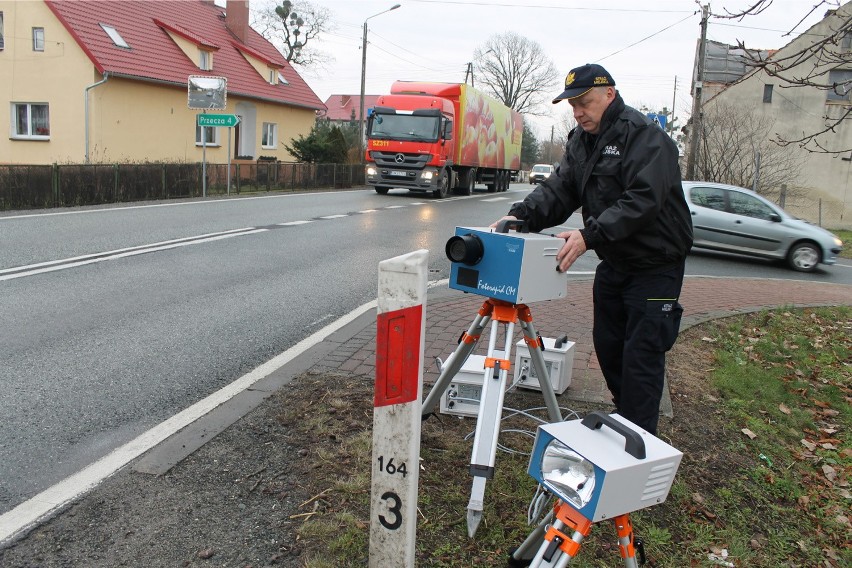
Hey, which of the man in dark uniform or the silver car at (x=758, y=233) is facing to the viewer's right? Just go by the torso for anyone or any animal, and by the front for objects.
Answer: the silver car

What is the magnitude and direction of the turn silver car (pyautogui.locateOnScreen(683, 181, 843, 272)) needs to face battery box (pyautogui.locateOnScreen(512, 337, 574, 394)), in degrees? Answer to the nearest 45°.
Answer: approximately 90° to its right

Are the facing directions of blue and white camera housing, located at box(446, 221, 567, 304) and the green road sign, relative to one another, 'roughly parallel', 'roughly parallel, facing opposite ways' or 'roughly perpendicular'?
roughly perpendicular

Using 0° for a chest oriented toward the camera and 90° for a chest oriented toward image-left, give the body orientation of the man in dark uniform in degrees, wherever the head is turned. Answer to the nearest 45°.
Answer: approximately 45°

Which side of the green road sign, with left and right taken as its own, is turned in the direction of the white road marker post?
front

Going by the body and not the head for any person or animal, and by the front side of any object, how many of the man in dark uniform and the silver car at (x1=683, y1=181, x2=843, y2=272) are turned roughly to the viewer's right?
1

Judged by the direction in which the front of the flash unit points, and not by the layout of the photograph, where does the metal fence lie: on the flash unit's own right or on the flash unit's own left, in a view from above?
on the flash unit's own right

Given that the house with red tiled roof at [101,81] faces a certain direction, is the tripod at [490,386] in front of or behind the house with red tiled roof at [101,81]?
in front

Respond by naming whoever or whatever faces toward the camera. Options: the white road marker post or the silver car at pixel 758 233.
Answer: the white road marker post

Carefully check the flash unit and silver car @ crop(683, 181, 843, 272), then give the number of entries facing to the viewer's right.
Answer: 1

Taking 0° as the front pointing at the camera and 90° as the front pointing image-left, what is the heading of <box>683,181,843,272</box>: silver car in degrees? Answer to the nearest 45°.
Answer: approximately 270°

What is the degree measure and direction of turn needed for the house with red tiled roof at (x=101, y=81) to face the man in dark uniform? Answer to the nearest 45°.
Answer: approximately 45° to its right

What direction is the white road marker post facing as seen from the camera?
toward the camera

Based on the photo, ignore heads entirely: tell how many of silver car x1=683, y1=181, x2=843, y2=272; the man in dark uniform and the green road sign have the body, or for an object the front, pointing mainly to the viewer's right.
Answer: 1

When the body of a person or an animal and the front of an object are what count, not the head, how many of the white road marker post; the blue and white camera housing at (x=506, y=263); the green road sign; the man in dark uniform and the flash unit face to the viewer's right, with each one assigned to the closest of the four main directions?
0

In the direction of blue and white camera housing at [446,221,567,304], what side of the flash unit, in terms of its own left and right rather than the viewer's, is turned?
right

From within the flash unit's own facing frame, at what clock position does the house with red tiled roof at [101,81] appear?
The house with red tiled roof is roughly at 3 o'clock from the flash unit.

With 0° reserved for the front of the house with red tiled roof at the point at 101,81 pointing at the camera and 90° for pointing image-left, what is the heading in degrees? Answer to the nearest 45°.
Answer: approximately 315°
